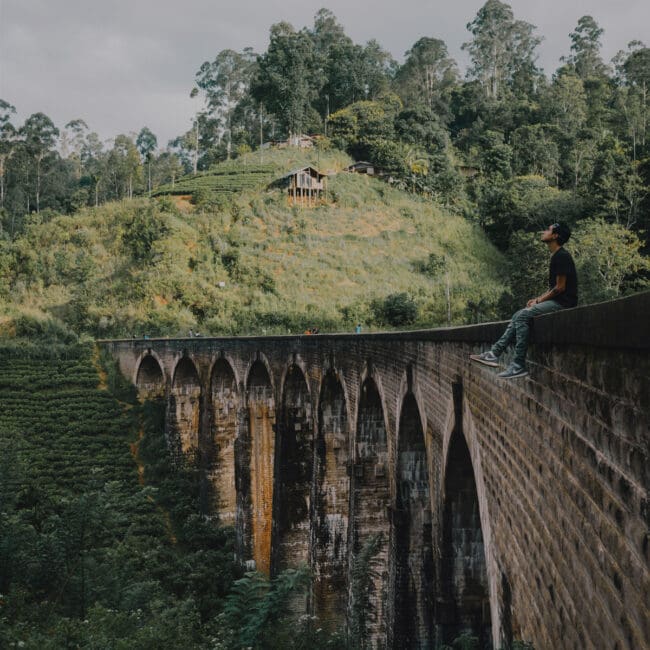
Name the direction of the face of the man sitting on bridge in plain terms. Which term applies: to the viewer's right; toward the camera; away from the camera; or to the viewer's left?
to the viewer's left

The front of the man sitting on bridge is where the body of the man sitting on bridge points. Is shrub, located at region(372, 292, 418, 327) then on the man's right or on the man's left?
on the man's right

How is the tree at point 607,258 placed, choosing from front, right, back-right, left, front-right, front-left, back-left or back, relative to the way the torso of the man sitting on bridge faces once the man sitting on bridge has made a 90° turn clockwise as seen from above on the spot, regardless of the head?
front

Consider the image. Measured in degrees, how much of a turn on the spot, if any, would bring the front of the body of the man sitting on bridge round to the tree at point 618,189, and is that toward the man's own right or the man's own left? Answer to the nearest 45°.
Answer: approximately 90° to the man's own right

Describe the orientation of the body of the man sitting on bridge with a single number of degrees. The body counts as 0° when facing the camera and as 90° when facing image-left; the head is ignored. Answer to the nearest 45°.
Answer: approximately 90°
